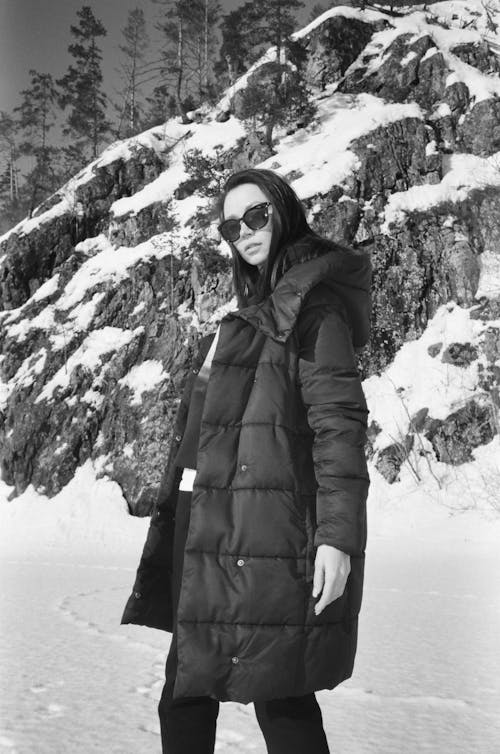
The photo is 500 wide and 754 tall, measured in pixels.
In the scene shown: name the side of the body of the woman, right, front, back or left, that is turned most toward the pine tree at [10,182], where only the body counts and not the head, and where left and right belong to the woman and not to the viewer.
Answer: right

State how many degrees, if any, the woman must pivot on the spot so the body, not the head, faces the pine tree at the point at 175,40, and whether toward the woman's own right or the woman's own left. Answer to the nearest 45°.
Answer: approximately 135° to the woman's own right

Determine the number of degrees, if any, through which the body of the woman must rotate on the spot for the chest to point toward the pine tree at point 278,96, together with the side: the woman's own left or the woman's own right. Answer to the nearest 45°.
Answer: approximately 135° to the woman's own right

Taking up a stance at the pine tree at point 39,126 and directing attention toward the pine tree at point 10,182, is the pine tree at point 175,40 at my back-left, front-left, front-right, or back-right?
back-right

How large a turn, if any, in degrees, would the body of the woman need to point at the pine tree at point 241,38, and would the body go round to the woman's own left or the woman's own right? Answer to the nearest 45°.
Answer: approximately 135° to the woman's own right

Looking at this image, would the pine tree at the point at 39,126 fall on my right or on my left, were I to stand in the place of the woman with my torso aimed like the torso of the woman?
on my right

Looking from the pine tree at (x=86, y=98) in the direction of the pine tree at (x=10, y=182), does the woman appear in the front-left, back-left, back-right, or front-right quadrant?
back-left

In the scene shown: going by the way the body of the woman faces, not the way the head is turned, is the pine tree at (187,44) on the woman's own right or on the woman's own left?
on the woman's own right

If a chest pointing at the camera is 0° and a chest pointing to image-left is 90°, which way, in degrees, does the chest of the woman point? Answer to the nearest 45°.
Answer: approximately 45°
